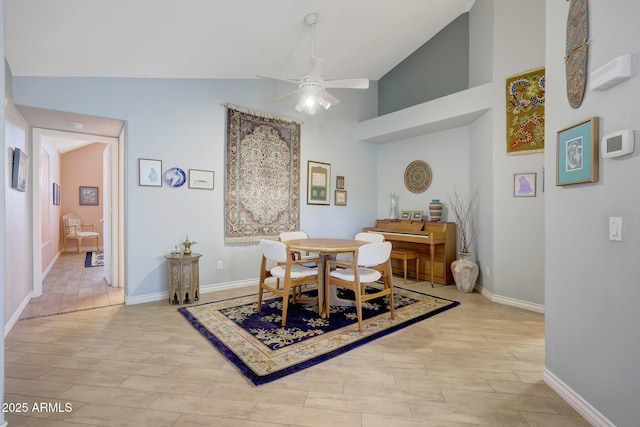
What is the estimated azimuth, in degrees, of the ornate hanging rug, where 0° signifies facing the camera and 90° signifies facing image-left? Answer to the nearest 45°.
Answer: approximately 315°

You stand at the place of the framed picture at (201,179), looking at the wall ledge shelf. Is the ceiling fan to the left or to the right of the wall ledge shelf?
right

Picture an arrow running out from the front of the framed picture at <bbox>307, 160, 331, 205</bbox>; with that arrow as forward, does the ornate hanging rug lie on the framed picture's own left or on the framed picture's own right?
on the framed picture's own right

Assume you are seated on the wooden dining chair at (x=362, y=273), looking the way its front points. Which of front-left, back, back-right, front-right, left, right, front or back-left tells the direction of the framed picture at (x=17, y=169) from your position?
front-left

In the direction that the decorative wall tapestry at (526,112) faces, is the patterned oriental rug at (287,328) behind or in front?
in front

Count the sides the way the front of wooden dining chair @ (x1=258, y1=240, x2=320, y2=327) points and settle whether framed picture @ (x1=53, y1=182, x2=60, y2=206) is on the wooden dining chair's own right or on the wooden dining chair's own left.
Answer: on the wooden dining chair's own left

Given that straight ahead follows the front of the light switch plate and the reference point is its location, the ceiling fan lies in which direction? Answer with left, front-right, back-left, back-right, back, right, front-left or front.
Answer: front-right

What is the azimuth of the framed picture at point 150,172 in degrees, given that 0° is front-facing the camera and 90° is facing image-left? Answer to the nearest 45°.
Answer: approximately 0°

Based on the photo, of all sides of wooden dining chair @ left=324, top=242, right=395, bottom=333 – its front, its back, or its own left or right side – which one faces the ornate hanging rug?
front

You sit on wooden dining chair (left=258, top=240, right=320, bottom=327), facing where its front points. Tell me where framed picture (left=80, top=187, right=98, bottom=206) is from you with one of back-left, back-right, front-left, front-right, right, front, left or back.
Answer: left

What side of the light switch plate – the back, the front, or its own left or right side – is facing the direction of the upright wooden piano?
right

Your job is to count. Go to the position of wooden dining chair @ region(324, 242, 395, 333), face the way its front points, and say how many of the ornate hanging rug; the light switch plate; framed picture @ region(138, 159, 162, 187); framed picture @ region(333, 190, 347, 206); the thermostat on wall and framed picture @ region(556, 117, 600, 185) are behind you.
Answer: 3

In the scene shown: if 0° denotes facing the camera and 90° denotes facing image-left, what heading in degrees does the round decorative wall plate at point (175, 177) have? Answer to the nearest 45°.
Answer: approximately 0°

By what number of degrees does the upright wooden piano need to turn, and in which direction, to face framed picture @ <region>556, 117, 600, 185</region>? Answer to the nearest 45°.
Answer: approximately 45° to its left

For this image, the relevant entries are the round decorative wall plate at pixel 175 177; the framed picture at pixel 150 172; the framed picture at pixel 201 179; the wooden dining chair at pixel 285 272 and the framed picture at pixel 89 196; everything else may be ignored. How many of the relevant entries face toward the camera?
4

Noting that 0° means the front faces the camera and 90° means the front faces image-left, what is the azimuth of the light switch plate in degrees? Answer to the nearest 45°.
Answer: approximately 45°

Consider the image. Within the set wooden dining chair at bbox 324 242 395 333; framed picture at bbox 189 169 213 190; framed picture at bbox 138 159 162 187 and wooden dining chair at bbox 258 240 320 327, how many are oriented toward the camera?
2
